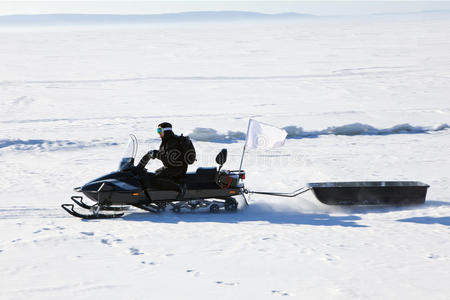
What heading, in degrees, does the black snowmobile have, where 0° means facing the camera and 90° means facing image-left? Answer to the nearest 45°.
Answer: approximately 90°

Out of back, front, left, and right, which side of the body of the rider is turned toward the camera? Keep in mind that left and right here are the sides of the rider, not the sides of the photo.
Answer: left
